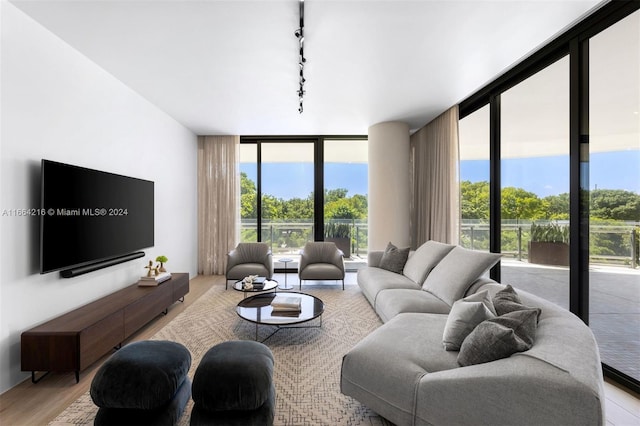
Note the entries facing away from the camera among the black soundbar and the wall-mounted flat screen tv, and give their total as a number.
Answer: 0

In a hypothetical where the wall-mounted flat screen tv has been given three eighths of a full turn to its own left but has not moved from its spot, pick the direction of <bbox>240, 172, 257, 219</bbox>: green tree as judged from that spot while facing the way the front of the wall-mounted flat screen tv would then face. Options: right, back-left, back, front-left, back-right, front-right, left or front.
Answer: front-right

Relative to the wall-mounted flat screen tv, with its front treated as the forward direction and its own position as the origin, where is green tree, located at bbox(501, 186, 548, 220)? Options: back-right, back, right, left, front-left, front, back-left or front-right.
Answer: front

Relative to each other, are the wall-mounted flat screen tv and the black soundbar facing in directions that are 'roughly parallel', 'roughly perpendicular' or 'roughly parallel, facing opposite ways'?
roughly parallel

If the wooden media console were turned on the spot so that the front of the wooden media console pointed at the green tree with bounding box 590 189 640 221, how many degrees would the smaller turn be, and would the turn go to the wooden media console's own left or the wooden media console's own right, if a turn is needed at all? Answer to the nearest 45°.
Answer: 0° — it already faces it

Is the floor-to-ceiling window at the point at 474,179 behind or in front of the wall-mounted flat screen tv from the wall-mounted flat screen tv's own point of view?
in front

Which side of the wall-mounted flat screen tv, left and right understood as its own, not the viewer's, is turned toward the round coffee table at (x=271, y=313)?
front

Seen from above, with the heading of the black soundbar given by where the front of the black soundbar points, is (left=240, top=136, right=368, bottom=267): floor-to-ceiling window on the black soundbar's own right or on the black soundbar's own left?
on the black soundbar's own left

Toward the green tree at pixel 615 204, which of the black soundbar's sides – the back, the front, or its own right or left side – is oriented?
front

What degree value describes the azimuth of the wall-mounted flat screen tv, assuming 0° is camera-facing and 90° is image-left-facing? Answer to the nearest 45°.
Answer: approximately 315°

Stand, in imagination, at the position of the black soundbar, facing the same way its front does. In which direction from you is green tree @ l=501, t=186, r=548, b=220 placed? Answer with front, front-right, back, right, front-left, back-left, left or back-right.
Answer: front

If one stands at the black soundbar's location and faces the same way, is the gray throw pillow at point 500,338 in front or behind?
in front

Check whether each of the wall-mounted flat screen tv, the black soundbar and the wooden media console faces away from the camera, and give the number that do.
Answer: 0

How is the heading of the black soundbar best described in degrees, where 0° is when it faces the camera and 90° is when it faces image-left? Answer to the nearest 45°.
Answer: approximately 315°

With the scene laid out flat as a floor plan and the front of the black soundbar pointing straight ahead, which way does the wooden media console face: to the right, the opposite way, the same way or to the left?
the same way

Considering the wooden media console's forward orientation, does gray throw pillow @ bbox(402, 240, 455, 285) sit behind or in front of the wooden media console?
in front

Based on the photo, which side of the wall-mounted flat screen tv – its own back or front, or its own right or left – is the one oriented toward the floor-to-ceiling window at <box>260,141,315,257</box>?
left
